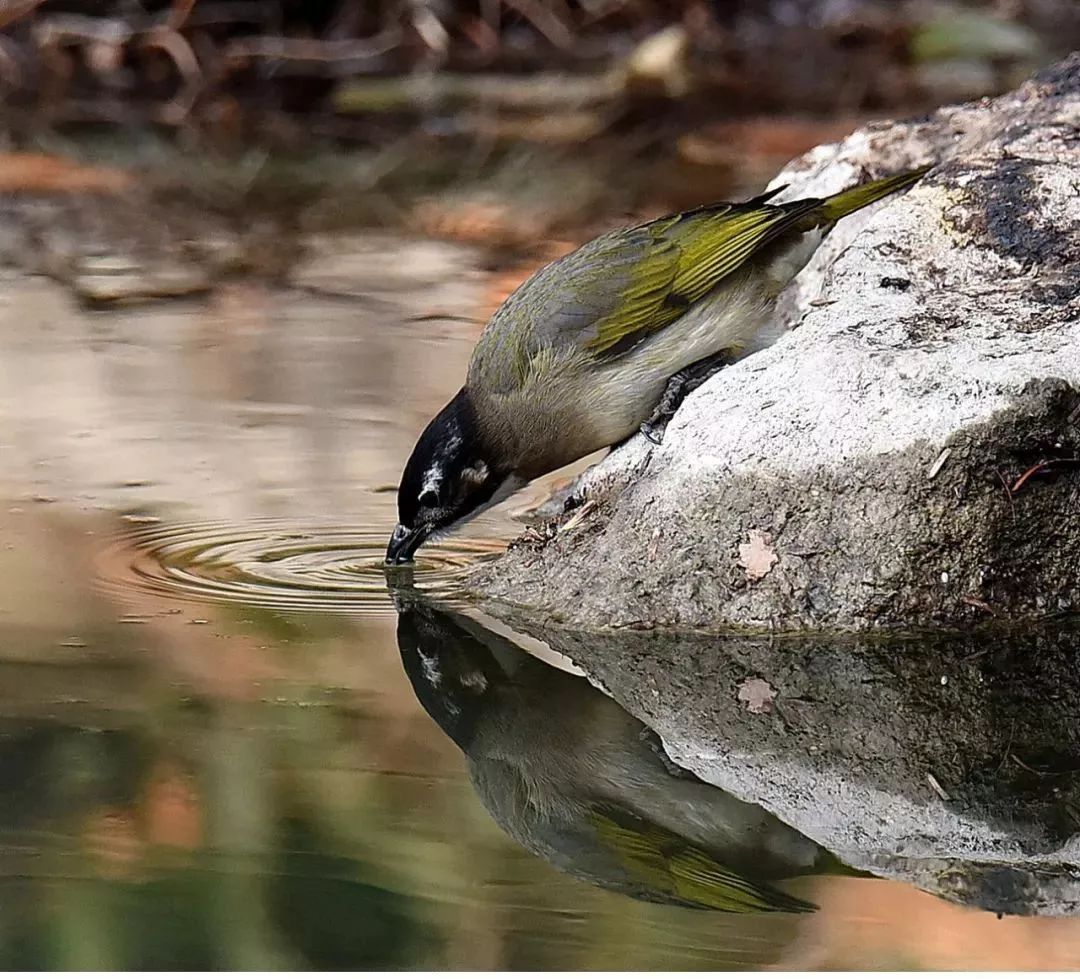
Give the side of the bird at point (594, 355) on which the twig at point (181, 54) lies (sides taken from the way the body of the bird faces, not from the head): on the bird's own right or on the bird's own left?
on the bird's own right

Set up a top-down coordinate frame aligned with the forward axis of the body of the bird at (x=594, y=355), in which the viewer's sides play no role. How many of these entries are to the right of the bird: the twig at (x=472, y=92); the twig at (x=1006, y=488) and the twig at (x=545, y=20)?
2

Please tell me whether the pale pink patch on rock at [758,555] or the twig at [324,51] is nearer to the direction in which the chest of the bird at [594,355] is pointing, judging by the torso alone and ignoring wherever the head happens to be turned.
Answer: the twig

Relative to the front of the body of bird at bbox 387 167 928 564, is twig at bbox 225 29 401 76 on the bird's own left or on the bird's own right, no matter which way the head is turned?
on the bird's own right

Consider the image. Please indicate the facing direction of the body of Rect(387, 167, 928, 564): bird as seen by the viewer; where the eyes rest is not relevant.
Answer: to the viewer's left

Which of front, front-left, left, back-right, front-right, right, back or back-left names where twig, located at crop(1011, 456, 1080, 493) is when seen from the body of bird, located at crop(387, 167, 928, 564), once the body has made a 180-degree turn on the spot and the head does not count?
front-right

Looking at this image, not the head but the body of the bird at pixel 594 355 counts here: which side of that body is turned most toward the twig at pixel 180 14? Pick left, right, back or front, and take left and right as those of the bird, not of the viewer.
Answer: right

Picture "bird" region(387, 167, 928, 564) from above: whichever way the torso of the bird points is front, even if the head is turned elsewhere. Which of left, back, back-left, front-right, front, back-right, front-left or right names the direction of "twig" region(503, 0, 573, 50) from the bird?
right
